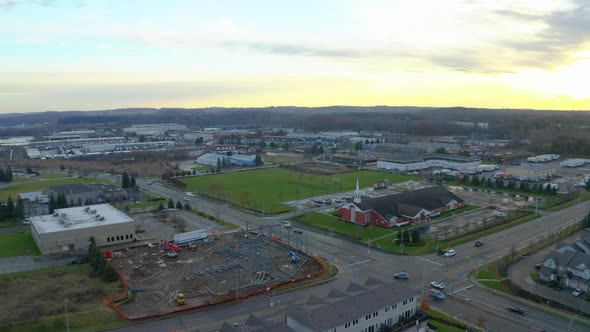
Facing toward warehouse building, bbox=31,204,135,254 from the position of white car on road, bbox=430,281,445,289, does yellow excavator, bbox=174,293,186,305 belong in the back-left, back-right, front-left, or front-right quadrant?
front-left

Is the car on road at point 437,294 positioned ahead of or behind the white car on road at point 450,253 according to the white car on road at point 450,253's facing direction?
ahead

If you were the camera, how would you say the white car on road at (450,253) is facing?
facing the viewer and to the left of the viewer

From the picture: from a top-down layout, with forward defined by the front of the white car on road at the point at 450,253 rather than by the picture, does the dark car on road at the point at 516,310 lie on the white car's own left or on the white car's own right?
on the white car's own left

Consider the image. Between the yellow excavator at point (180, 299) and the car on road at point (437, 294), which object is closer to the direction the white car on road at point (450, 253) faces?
the yellow excavator

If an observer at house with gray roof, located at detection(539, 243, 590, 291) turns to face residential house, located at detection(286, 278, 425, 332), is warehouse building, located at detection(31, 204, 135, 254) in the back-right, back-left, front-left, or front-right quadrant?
front-right

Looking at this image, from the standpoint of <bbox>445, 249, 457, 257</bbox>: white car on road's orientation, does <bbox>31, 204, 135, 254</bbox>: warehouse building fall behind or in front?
in front

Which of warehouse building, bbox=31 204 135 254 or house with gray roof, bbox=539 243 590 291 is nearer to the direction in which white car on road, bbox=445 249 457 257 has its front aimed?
the warehouse building

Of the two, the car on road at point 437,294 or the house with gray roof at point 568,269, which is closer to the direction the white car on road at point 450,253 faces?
the car on road

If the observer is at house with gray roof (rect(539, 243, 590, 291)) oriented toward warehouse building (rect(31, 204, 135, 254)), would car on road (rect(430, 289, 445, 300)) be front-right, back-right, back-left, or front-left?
front-left

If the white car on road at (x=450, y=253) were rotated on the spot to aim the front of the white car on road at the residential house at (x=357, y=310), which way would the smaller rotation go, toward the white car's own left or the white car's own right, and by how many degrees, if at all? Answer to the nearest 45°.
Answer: approximately 45° to the white car's own left

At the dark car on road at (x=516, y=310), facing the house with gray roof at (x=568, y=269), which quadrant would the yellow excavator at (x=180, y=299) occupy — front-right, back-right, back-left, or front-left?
back-left

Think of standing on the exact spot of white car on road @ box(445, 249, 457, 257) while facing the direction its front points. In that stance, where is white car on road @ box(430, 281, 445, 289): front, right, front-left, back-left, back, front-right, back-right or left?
front-left

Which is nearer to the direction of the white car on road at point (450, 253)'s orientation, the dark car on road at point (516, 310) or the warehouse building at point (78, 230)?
the warehouse building

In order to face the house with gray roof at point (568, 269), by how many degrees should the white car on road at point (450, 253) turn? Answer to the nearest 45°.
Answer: approximately 90° to its left

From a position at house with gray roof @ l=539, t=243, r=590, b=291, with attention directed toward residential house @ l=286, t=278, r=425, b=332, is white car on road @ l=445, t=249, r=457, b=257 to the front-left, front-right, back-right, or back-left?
front-right

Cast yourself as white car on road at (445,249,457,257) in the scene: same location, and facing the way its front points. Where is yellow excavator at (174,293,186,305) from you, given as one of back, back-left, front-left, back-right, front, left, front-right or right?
front
